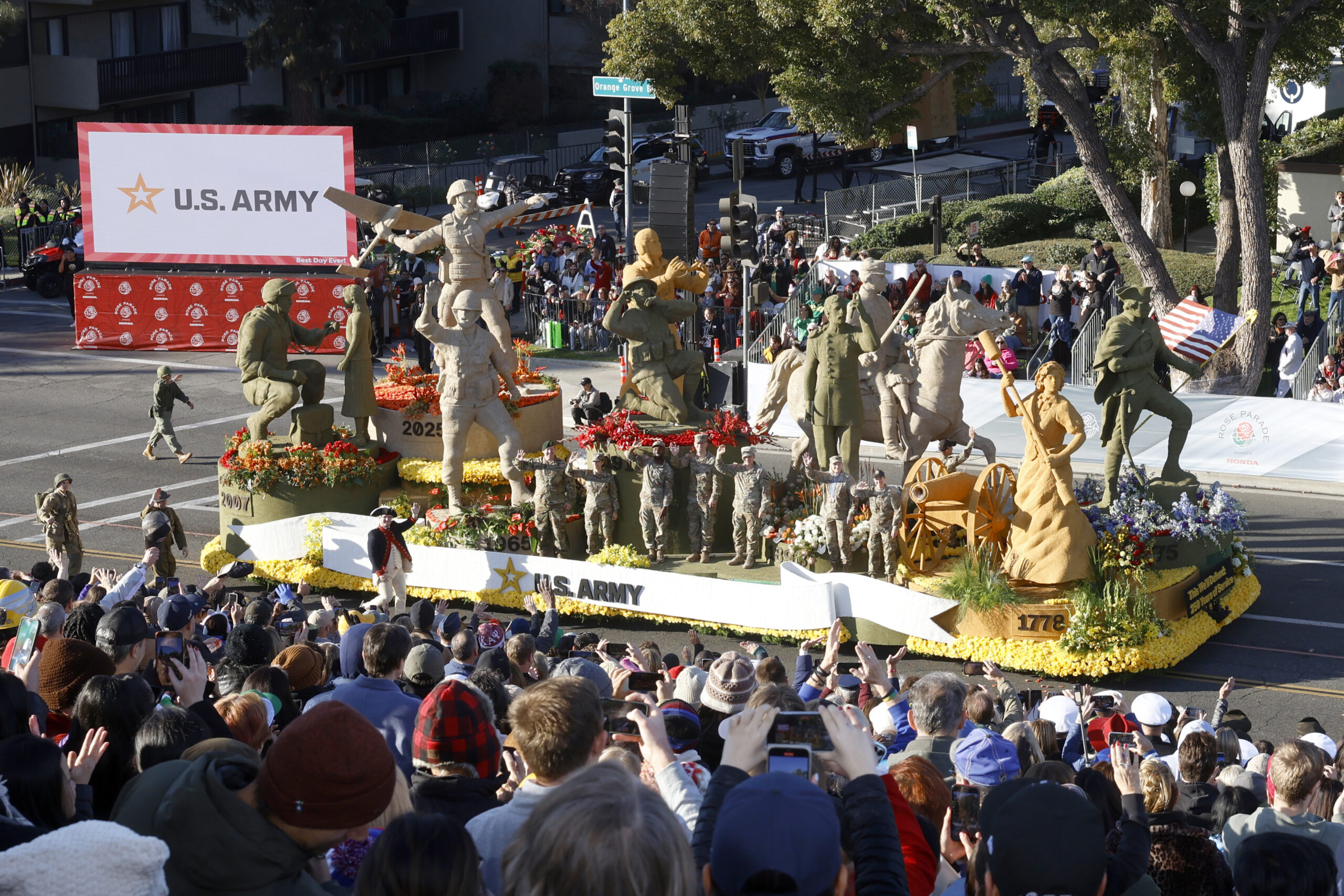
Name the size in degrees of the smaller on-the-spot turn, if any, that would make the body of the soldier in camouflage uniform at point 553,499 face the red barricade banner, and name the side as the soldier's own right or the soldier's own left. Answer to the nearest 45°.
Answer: approximately 135° to the soldier's own right

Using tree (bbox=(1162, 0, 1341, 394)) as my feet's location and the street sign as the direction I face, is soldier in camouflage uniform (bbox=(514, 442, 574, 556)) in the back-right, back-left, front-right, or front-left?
front-left

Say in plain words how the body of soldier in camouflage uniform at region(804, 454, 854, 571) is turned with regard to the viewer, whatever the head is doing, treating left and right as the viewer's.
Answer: facing the viewer

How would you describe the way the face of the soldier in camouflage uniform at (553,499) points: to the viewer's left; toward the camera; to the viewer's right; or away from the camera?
toward the camera

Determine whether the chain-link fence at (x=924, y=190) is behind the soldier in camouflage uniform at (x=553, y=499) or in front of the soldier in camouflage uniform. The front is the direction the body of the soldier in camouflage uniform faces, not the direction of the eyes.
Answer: behind

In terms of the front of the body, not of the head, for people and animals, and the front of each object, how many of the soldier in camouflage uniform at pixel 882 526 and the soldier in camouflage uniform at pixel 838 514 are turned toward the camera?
2

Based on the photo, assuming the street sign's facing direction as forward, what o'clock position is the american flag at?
The american flag is roughly at 11 o'clock from the street sign.

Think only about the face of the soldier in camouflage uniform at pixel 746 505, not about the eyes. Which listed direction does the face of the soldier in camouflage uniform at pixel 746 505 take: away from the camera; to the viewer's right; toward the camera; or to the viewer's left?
toward the camera

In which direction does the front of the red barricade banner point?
toward the camera

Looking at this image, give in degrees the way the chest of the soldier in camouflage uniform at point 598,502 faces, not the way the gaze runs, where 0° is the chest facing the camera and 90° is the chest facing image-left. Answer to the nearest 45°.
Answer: approximately 0°

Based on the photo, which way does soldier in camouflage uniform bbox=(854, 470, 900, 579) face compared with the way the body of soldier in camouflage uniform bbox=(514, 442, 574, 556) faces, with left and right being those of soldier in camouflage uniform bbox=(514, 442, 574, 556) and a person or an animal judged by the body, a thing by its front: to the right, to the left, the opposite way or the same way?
the same way

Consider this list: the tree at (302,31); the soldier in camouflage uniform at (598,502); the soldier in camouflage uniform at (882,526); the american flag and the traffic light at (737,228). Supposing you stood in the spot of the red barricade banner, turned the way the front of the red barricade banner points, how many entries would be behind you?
1

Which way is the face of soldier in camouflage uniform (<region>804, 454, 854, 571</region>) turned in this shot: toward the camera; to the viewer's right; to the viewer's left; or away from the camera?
toward the camera

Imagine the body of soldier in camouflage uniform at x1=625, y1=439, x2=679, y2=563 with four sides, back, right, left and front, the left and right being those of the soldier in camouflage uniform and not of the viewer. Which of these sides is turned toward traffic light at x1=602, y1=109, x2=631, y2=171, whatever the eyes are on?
back
